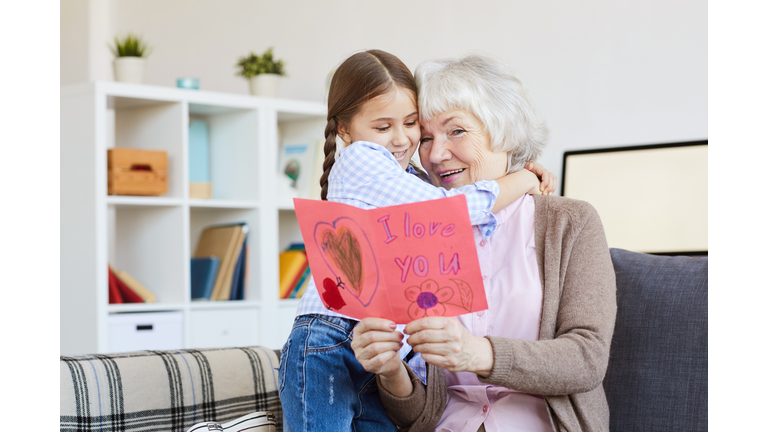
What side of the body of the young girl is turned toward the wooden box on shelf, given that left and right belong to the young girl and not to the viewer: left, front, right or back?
back

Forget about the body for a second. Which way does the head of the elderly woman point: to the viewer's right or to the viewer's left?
to the viewer's left

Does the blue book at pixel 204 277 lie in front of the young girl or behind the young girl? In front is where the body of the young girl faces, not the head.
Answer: behind

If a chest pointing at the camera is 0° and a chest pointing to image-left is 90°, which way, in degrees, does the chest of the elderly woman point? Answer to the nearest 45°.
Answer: approximately 45°

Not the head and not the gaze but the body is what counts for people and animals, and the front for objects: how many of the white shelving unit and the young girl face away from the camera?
0

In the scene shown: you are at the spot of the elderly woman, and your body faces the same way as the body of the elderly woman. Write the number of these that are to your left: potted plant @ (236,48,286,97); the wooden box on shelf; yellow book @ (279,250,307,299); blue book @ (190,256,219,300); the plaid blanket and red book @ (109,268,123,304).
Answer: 0

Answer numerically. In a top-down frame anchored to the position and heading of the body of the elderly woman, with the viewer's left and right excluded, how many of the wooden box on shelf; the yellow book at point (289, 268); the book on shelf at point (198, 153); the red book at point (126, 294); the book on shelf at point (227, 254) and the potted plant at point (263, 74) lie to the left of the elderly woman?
0

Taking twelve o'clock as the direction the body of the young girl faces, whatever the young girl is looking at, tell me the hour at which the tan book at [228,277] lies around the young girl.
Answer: The tan book is roughly at 7 o'clock from the young girl.

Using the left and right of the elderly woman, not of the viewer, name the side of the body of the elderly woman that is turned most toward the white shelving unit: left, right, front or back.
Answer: right

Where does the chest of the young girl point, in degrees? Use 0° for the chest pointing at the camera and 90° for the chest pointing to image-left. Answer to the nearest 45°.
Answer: approximately 315°

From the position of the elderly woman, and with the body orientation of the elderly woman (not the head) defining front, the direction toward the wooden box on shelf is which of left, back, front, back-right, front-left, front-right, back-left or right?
right

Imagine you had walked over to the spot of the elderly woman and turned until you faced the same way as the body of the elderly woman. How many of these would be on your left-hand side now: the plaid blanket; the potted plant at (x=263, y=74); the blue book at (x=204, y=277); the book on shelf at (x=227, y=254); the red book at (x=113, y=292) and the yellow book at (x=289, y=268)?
0

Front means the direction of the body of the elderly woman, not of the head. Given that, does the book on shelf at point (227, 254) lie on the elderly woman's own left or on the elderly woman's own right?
on the elderly woman's own right

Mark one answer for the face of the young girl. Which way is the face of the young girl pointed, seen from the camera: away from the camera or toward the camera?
toward the camera

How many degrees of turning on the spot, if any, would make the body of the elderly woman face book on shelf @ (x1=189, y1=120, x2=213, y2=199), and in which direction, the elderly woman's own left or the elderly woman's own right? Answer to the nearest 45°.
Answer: approximately 90° to the elderly woman's own right

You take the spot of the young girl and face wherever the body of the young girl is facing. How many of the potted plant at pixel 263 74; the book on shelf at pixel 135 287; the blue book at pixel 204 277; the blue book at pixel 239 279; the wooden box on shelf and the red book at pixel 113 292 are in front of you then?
0

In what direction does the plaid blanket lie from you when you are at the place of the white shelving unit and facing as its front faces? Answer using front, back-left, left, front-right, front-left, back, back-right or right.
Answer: front-right

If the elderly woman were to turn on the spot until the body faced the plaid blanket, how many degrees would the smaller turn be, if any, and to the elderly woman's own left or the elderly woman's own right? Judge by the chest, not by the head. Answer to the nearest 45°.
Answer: approximately 45° to the elderly woman's own right

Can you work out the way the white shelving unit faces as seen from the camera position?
facing the viewer and to the right of the viewer
